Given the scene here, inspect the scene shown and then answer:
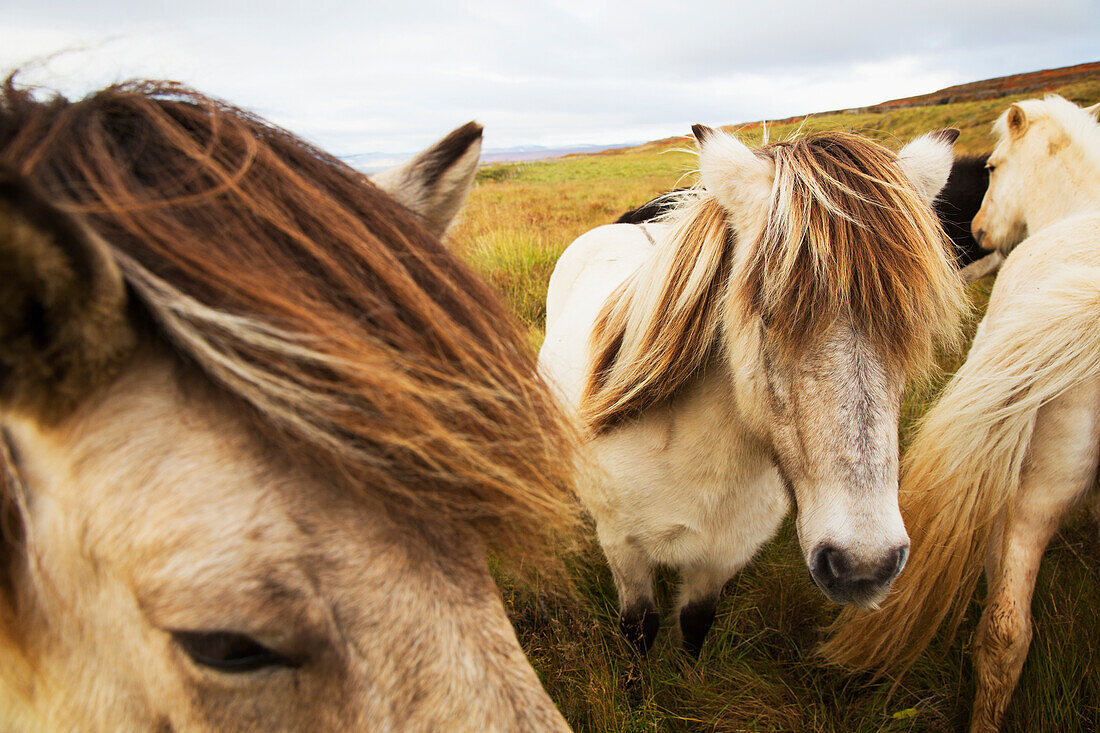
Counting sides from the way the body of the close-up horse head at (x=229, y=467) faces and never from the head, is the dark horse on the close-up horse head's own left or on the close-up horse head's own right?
on the close-up horse head's own left

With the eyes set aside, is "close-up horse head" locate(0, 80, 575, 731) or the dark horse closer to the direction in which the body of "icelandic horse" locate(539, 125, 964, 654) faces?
the close-up horse head

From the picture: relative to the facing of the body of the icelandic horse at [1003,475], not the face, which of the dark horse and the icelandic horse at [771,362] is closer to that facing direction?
the dark horse

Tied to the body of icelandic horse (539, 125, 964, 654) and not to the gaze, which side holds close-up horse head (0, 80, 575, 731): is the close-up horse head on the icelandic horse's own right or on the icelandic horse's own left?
on the icelandic horse's own right

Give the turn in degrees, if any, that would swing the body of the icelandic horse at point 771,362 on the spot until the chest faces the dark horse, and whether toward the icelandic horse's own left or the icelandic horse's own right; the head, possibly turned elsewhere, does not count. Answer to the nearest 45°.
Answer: approximately 135° to the icelandic horse's own left

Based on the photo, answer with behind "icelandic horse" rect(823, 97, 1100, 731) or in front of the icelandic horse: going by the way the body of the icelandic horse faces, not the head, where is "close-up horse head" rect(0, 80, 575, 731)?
behind

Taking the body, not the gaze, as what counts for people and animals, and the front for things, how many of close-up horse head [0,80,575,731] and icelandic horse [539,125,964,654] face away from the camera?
0

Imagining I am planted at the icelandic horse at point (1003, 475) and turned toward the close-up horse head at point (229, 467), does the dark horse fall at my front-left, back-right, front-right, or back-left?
back-right

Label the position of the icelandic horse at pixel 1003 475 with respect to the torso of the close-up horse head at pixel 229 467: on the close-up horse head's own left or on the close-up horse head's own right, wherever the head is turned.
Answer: on the close-up horse head's own left

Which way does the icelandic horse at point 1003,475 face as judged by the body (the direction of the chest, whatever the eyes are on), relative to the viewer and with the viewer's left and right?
facing away from the viewer and to the right of the viewer

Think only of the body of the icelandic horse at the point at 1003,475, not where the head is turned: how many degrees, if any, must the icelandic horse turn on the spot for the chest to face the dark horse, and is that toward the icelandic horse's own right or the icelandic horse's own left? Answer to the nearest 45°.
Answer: approximately 45° to the icelandic horse's own left
